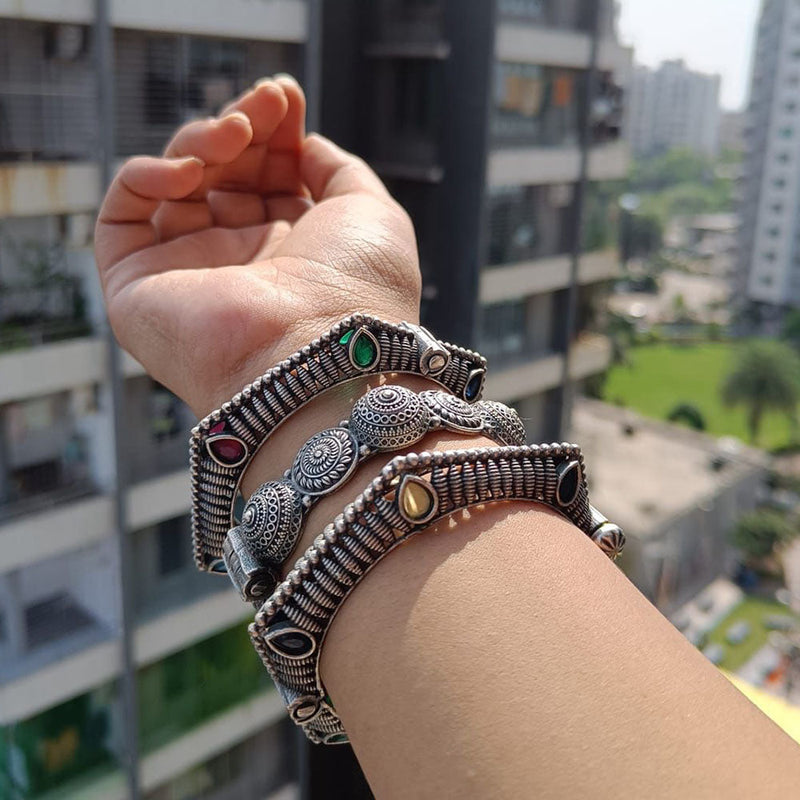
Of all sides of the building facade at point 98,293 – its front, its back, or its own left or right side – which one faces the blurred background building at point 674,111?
left

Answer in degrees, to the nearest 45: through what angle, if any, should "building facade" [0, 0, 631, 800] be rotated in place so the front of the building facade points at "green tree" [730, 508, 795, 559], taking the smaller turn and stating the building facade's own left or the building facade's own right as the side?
approximately 90° to the building facade's own left

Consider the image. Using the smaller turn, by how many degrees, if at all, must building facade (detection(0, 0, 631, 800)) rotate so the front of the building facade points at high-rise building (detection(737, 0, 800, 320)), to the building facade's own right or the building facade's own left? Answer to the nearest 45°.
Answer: approximately 90° to the building facade's own left

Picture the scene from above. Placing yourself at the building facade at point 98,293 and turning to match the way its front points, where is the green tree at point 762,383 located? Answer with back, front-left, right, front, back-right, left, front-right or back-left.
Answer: left

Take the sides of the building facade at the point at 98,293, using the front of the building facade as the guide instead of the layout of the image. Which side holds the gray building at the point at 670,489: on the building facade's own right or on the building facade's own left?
on the building facade's own left

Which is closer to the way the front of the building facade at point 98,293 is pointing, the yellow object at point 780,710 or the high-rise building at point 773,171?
the yellow object

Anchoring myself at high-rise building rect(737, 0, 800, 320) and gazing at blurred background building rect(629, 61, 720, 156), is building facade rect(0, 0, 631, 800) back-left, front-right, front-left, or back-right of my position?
back-left

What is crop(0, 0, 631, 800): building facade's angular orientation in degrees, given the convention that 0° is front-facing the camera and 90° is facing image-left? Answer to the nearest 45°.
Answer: approximately 315°
